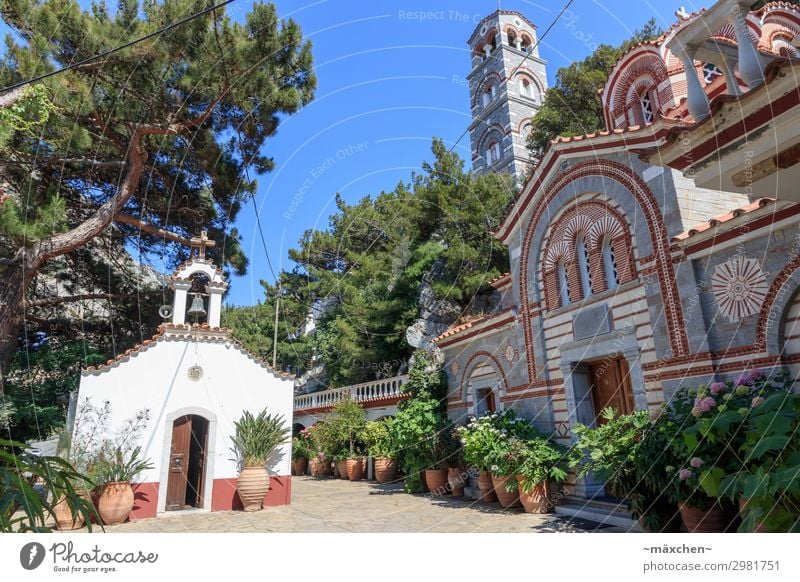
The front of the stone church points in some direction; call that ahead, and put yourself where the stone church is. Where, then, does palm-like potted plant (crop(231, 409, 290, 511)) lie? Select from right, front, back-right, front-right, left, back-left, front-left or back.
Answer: front-right

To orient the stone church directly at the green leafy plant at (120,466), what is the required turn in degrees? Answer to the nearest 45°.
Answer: approximately 45° to its right

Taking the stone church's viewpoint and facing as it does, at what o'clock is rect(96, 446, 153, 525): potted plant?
The potted plant is roughly at 1 o'clock from the stone church.

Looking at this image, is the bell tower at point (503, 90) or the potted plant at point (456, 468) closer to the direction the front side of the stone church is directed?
the potted plant

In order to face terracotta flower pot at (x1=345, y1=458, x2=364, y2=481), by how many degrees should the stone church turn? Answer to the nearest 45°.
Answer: approximately 90° to its right

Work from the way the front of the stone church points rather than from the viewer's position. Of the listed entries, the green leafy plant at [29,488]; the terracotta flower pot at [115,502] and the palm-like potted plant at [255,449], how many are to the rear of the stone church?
0

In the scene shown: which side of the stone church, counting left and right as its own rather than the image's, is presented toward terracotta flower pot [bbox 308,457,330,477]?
right

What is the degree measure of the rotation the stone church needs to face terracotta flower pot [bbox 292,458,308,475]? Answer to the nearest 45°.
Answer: approximately 90° to its right

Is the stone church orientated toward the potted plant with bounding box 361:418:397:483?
no

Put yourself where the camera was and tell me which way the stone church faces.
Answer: facing the viewer and to the left of the viewer
